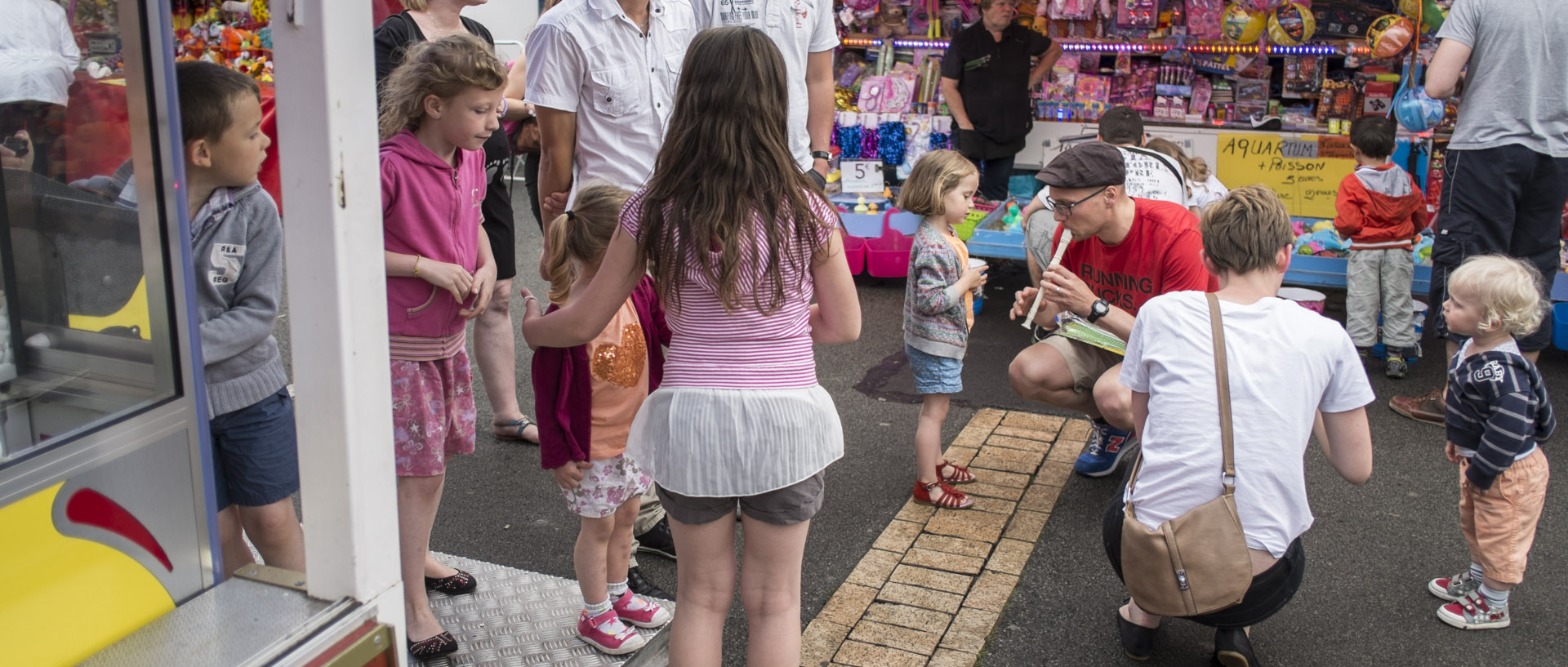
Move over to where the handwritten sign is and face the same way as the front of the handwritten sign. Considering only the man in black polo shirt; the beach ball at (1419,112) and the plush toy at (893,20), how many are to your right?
2

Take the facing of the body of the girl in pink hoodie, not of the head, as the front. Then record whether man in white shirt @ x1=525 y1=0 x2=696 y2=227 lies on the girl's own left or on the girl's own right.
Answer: on the girl's own left

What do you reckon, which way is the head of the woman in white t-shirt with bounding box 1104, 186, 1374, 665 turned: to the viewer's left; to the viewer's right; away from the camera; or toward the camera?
away from the camera

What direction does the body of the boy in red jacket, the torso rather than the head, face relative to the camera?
away from the camera

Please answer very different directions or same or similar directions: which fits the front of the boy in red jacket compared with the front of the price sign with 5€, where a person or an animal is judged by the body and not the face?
very different directions

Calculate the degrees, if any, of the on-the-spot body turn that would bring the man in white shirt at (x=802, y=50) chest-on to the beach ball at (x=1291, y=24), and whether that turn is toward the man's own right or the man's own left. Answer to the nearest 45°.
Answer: approximately 135° to the man's own left

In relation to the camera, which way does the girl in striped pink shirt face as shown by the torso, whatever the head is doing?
away from the camera

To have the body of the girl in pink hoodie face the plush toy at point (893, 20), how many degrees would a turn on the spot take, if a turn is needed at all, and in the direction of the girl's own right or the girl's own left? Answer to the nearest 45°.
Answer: approximately 90° to the girl's own left

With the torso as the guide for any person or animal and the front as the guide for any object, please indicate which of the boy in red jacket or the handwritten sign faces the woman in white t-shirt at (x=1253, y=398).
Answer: the handwritten sign

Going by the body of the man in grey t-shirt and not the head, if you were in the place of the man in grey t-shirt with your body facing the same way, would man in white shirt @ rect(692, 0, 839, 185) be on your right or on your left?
on your left

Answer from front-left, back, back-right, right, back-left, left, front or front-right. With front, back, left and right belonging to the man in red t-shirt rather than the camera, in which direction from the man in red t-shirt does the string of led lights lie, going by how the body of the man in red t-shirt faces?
back-right

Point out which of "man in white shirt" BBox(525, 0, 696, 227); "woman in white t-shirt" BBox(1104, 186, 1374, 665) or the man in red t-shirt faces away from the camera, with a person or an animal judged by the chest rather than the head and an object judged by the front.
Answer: the woman in white t-shirt

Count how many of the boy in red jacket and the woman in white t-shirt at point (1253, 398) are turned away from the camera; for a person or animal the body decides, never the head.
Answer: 2

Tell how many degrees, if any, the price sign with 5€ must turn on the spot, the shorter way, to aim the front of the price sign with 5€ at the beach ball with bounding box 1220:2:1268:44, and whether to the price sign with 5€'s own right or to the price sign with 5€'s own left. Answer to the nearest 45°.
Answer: approximately 90° to the price sign with 5€'s own left

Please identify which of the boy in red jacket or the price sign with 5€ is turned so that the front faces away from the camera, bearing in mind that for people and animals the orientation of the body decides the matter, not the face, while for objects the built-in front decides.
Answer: the boy in red jacket

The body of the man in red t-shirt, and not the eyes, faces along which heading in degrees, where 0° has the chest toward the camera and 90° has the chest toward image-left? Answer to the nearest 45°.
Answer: approximately 45°

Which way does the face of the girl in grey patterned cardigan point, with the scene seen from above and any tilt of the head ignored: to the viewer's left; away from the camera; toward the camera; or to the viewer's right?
to the viewer's right

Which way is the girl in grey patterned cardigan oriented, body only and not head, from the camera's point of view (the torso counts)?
to the viewer's right

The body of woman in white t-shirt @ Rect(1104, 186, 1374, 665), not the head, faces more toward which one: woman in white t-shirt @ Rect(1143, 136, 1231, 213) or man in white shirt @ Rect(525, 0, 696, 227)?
the woman in white t-shirt
